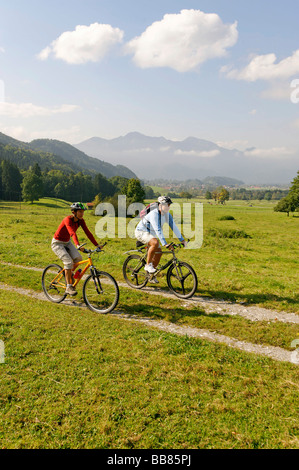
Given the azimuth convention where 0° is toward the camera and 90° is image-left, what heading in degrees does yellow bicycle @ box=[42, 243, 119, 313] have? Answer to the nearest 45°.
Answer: approximately 315°

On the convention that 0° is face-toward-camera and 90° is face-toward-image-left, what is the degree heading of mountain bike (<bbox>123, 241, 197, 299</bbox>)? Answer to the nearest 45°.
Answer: approximately 315°

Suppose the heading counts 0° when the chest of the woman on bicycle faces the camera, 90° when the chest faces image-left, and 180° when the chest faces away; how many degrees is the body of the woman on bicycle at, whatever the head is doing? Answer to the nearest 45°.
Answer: approximately 315°

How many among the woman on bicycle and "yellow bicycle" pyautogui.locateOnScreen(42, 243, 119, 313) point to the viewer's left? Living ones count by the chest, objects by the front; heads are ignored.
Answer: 0

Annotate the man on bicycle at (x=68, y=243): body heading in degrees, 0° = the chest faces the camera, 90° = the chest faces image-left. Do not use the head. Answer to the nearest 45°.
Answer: approximately 315°

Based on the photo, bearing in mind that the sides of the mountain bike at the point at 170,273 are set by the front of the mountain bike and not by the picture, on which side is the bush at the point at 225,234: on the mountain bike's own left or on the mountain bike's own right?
on the mountain bike's own left
